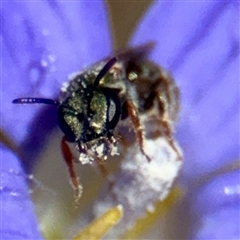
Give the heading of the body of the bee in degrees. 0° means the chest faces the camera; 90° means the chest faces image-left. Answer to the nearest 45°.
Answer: approximately 45°
